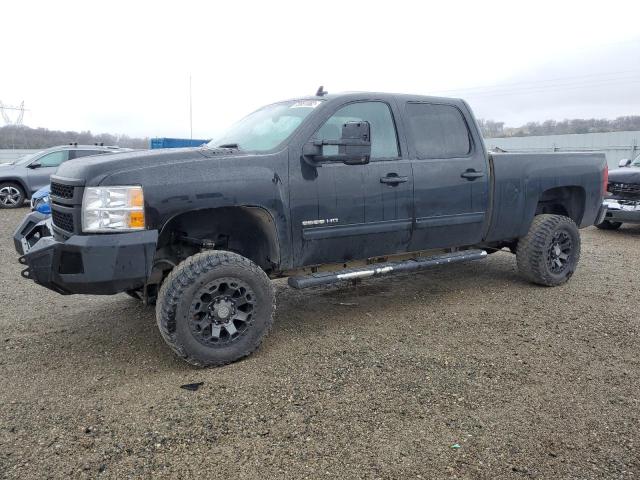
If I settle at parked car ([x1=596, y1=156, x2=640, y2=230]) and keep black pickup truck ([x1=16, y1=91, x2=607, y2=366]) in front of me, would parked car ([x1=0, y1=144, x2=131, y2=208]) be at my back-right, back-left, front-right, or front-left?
front-right

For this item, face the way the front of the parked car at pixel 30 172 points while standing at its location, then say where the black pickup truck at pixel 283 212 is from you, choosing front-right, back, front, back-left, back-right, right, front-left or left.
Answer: left

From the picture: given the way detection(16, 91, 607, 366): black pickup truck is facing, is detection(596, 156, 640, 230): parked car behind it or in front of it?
behind

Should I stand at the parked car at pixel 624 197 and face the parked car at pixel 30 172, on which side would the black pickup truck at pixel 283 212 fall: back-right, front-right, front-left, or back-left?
front-left

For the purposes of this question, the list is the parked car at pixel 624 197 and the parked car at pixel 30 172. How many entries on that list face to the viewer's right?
0

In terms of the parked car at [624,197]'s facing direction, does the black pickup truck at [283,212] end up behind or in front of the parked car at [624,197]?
in front

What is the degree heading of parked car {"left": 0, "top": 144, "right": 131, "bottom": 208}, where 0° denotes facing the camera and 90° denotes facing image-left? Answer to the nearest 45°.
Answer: approximately 90°

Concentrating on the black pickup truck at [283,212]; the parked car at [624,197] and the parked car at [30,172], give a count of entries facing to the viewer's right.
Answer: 0

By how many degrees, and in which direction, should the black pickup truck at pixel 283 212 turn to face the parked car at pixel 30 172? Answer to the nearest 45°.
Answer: approximately 90° to its right

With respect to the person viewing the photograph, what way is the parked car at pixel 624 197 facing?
facing the viewer and to the left of the viewer
